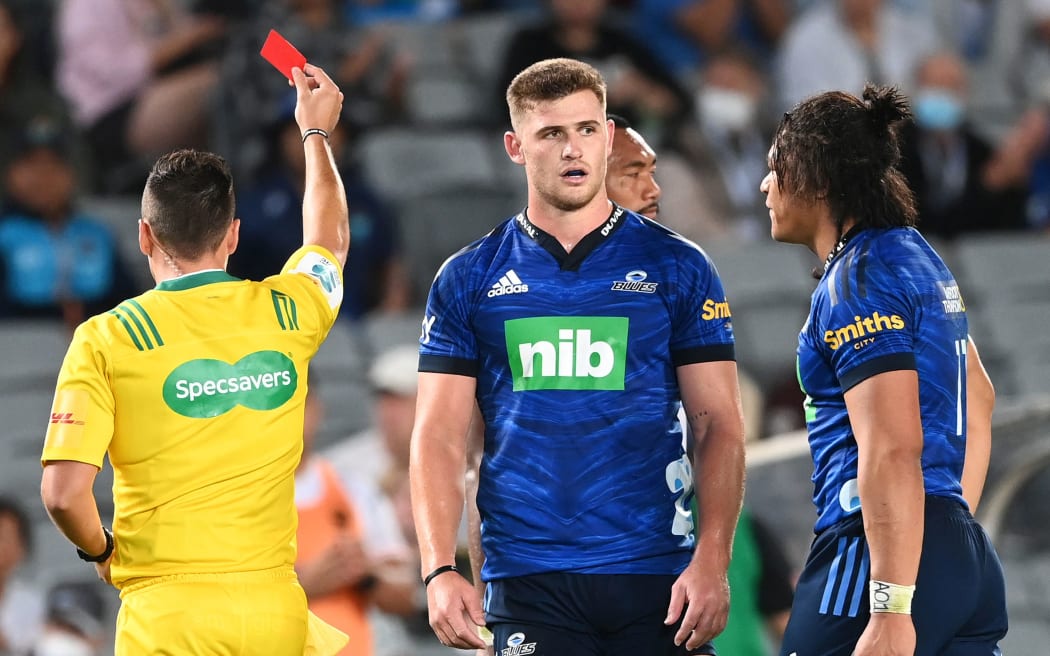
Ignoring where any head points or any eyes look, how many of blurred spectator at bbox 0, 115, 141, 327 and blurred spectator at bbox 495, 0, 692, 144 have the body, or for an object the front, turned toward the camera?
2

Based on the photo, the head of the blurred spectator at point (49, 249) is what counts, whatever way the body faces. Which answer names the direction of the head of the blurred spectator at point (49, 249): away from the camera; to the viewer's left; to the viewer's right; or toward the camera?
toward the camera

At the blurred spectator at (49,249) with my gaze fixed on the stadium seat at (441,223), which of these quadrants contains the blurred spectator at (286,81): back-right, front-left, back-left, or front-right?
front-left

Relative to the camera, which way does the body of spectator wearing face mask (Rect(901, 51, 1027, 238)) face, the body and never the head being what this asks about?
toward the camera

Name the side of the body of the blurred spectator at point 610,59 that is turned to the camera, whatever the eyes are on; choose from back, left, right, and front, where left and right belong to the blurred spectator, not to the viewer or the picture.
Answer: front

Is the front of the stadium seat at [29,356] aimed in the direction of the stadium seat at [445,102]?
no

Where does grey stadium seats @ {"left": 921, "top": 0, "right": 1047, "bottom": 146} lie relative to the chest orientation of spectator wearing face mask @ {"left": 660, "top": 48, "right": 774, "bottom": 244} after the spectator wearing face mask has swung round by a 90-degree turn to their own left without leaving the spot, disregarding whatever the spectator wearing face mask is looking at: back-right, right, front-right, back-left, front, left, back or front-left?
front-left

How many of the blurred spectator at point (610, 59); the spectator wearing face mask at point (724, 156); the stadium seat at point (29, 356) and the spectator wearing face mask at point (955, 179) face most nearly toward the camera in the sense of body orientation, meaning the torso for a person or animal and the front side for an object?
4

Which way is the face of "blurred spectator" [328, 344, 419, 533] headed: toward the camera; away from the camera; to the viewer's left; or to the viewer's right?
toward the camera

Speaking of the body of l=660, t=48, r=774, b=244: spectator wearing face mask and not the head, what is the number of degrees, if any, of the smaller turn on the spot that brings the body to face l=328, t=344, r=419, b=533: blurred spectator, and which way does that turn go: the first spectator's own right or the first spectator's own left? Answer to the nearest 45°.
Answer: approximately 45° to the first spectator's own right

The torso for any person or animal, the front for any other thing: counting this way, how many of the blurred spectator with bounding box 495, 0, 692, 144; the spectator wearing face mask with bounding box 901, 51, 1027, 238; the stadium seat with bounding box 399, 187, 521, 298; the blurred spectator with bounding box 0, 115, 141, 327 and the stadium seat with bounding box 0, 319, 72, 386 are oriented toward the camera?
5

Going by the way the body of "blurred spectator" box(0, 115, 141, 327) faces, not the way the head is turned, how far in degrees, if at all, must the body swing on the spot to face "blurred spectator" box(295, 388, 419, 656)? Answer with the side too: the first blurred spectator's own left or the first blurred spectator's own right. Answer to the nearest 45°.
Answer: approximately 45° to the first blurred spectator's own left

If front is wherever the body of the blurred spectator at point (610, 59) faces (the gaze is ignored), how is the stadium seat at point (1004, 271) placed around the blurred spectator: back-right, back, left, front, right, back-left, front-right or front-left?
left

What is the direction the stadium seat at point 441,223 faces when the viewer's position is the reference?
facing the viewer

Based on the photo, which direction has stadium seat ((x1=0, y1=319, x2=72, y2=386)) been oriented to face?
toward the camera

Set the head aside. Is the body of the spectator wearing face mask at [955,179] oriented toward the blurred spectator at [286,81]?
no
